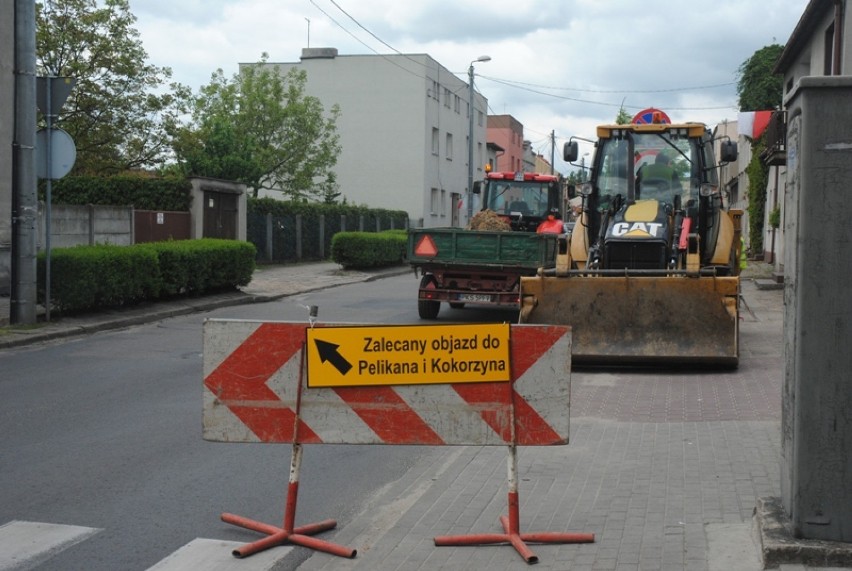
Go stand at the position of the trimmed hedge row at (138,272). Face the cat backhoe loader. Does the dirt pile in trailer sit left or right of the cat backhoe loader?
left

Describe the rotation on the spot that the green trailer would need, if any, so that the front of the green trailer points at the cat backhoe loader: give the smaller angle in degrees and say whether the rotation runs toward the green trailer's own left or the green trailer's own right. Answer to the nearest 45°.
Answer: approximately 135° to the green trailer's own right

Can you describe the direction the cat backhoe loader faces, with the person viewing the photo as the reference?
facing the viewer

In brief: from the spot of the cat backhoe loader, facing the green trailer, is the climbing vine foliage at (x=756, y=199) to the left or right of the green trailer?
right

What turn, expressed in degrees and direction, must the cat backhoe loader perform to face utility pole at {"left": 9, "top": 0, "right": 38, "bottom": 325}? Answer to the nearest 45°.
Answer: approximately 90° to its right

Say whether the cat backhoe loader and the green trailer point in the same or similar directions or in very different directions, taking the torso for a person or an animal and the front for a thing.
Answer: very different directions

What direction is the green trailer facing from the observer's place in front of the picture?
facing away from the viewer

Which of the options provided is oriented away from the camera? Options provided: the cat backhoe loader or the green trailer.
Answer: the green trailer

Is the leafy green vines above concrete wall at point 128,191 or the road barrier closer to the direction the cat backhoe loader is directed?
the road barrier

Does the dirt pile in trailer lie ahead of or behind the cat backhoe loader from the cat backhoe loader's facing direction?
behind

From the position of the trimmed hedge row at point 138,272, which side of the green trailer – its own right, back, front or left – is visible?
left

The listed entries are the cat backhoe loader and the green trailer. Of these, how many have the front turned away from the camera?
1

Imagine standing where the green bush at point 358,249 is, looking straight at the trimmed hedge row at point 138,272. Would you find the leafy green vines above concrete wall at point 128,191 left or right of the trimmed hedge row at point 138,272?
right

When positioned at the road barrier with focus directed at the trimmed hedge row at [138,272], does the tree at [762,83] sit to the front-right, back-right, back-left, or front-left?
front-right

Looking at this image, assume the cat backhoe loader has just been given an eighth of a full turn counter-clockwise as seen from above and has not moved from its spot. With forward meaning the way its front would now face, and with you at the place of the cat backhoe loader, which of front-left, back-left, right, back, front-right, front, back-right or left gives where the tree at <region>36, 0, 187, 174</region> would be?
back

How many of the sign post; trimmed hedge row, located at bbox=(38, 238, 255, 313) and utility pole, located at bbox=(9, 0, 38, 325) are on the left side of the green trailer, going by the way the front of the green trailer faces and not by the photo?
3
